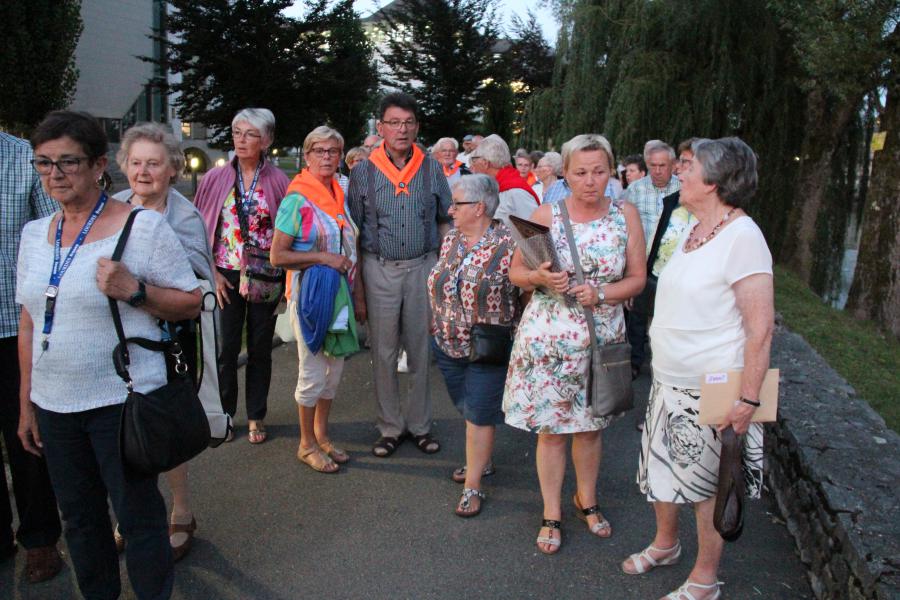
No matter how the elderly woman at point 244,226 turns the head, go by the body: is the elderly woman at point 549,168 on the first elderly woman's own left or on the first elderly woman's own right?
on the first elderly woman's own left

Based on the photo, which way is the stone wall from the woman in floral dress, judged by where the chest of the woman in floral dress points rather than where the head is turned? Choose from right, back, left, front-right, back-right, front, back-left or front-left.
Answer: left

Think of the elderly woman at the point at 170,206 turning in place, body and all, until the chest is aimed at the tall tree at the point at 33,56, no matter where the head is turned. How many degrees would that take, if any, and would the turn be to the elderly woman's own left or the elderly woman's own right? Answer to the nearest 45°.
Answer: approximately 135° to the elderly woman's own right

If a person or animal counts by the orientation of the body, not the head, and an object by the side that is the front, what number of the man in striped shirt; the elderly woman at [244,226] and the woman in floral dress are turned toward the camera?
3

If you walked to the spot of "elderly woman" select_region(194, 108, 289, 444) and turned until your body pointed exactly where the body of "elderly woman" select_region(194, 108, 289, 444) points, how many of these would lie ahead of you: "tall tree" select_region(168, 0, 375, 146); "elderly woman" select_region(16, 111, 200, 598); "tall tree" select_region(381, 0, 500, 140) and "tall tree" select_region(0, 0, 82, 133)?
1

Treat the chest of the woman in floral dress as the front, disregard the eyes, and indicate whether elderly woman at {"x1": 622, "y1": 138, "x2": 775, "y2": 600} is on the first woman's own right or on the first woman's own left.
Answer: on the first woman's own left

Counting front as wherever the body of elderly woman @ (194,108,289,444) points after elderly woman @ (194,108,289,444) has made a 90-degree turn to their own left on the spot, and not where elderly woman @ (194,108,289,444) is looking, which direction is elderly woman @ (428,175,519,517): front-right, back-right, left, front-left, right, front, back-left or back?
front-right

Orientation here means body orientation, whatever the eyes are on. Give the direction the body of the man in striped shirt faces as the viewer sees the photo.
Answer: toward the camera

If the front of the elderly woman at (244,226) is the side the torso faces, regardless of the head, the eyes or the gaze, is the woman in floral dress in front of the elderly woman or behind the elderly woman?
in front

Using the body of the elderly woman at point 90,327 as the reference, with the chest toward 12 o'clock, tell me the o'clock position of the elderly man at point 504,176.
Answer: The elderly man is roughly at 6 o'clock from the elderly woman.

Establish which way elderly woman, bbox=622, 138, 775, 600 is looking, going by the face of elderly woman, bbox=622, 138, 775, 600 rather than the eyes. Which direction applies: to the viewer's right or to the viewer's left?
to the viewer's left

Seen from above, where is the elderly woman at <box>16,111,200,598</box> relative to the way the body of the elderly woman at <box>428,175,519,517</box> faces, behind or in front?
in front

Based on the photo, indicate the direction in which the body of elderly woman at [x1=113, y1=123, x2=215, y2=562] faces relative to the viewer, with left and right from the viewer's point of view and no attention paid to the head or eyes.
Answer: facing the viewer and to the left of the viewer

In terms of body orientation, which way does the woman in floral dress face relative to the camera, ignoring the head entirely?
toward the camera

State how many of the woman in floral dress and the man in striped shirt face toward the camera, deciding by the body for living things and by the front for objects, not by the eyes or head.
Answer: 2

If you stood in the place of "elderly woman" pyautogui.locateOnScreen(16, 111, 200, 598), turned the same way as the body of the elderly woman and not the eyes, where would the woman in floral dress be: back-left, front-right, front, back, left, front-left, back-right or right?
back-left
